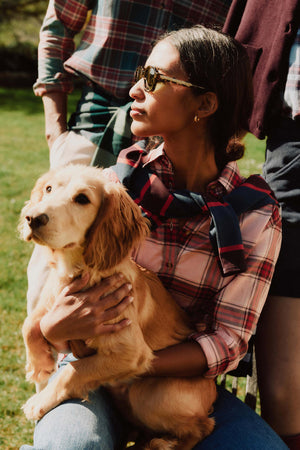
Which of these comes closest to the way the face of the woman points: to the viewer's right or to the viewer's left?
to the viewer's left

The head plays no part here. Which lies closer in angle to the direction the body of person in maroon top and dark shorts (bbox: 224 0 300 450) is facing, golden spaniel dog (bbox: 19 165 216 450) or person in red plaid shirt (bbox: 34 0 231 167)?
the golden spaniel dog

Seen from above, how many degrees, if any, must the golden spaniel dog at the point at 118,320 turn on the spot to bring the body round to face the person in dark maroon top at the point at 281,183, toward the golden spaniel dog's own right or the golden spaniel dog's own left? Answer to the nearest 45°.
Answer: approximately 180°

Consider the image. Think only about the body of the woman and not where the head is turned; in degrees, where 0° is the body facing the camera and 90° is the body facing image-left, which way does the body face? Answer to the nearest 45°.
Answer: approximately 45°

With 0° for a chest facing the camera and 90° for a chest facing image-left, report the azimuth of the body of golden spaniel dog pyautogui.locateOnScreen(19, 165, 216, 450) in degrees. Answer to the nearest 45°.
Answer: approximately 45°

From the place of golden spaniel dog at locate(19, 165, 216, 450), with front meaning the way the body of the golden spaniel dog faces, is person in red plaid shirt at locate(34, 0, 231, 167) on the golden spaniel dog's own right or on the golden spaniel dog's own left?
on the golden spaniel dog's own right

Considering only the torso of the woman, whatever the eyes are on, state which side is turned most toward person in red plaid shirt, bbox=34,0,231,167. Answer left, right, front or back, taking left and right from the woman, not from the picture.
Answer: right

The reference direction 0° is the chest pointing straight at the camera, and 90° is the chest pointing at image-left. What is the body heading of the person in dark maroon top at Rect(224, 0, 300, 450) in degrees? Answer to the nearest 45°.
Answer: approximately 0°
